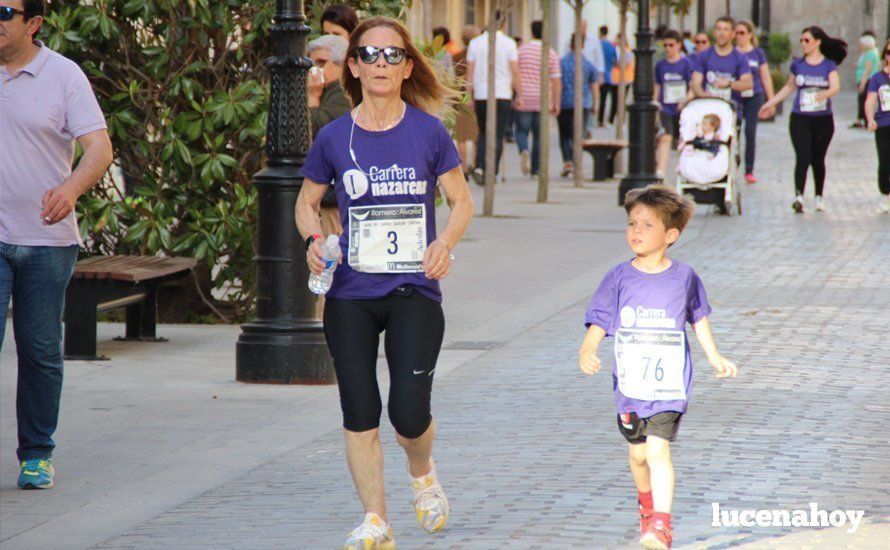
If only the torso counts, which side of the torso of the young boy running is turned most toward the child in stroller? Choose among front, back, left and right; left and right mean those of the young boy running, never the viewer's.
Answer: back

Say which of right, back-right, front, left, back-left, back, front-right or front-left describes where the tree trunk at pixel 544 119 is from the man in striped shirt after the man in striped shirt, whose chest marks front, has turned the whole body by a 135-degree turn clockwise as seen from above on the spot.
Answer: front-right

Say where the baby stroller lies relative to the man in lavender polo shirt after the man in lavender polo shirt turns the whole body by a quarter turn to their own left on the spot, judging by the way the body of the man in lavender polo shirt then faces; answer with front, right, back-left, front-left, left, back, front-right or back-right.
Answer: left

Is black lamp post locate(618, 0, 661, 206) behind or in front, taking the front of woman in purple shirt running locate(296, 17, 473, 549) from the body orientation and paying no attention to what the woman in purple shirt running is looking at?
behind

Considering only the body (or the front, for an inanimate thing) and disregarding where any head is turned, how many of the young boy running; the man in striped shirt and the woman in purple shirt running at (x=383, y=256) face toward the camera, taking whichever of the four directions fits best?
2

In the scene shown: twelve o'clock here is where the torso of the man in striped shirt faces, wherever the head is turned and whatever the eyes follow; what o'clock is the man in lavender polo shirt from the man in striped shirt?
The man in lavender polo shirt is roughly at 6 o'clock from the man in striped shirt.

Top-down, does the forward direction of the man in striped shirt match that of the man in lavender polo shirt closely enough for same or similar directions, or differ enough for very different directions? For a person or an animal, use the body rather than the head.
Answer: very different directions

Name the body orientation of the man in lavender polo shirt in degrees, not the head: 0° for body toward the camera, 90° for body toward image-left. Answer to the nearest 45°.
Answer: approximately 45°

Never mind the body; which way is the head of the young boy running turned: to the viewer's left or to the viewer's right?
to the viewer's left

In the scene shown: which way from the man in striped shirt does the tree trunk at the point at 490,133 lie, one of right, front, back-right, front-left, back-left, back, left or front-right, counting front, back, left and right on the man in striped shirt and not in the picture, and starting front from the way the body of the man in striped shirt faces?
back

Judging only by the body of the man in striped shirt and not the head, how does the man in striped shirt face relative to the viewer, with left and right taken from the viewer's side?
facing away from the viewer
